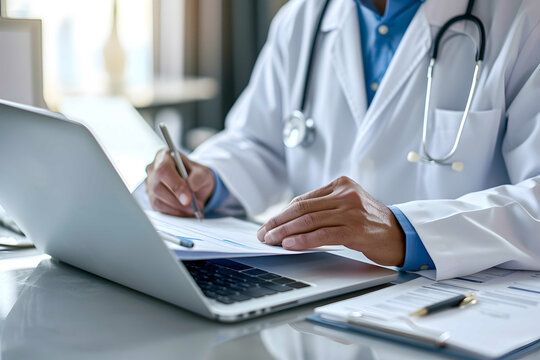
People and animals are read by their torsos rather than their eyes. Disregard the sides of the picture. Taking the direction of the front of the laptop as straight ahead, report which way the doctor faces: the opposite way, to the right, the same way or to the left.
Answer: the opposite way

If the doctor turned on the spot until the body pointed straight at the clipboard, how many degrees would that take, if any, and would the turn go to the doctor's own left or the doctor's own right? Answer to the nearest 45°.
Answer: approximately 45° to the doctor's own left

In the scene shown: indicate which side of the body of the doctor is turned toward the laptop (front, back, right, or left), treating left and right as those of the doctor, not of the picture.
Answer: front

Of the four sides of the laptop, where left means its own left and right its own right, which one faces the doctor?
front

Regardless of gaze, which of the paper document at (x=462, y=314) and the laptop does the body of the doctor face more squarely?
the laptop

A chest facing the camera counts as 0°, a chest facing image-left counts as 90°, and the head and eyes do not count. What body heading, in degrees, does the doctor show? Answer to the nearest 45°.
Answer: approximately 45°

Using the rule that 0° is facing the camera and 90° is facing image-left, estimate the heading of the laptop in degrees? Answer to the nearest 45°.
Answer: approximately 225°
